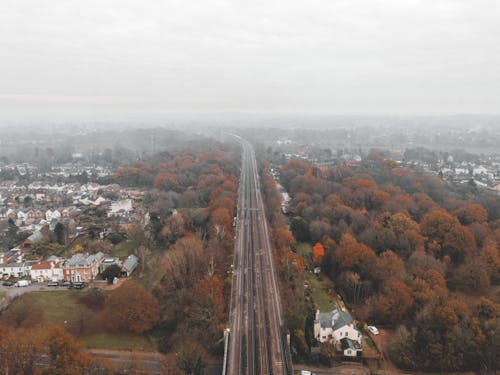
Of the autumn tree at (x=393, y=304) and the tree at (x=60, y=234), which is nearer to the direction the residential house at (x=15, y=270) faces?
the autumn tree

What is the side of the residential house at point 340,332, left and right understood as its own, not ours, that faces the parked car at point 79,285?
right

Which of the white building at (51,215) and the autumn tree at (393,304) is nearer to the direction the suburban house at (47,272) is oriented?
the autumn tree

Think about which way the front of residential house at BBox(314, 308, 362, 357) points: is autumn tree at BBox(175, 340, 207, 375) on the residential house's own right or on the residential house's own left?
on the residential house's own right

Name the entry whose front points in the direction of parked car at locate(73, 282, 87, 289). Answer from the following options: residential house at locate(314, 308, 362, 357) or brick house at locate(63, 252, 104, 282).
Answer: the brick house

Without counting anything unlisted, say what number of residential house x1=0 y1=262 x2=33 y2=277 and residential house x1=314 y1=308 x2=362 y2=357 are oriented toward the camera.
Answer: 2

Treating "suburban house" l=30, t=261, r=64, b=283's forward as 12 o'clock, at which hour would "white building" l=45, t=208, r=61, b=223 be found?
The white building is roughly at 6 o'clock from the suburban house.

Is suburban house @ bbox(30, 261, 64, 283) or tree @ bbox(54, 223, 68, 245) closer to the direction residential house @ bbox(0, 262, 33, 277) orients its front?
the suburban house

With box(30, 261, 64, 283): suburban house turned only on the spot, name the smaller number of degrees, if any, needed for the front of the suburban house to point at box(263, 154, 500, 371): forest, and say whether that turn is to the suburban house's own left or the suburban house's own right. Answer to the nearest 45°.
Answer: approximately 45° to the suburban house's own left

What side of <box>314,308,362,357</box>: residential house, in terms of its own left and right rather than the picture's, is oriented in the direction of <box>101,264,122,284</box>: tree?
right
